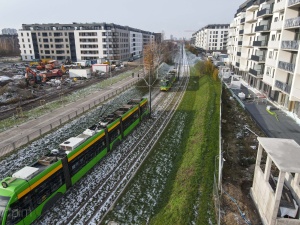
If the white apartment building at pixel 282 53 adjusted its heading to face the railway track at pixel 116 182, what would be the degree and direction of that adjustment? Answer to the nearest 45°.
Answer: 0° — it already faces it

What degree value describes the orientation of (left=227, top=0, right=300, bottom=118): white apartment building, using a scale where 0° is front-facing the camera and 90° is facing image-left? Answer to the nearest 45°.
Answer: approximately 45°

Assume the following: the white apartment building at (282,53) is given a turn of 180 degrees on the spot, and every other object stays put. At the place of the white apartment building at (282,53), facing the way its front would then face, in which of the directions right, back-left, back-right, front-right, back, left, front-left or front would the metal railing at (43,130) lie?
back
